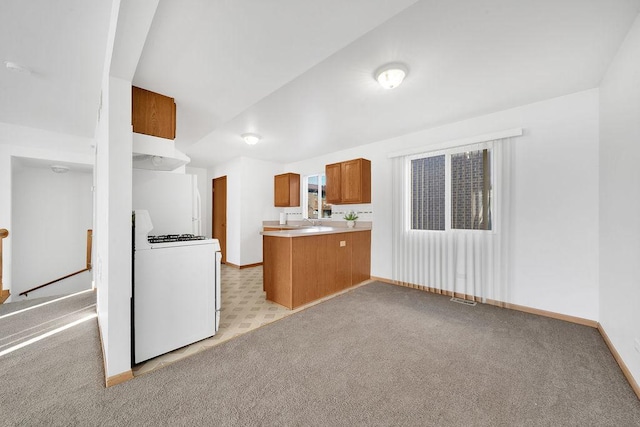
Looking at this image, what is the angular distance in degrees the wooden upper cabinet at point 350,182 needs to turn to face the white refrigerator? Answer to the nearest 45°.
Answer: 0° — it already faces it

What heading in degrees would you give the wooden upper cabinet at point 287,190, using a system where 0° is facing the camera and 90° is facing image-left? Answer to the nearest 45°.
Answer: approximately 45°

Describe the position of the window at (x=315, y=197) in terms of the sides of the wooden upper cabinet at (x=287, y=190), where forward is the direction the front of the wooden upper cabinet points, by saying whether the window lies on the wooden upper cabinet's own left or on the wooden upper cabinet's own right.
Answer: on the wooden upper cabinet's own left

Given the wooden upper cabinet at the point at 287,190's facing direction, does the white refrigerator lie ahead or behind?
ahead

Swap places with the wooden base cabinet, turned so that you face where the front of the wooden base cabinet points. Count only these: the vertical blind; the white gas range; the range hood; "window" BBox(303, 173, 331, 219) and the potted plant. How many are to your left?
2

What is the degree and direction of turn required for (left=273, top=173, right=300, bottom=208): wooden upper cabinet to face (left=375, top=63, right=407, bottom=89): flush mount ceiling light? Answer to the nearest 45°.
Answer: approximately 45° to its left

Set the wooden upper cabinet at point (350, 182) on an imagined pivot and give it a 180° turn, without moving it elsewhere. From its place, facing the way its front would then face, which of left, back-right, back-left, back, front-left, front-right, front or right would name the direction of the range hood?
back

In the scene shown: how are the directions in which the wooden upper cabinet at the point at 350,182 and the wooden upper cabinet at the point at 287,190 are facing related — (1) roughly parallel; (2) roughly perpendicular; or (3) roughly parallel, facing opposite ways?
roughly parallel

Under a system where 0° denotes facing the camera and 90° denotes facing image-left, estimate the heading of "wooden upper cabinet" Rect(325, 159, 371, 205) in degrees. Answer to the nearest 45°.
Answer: approximately 45°
